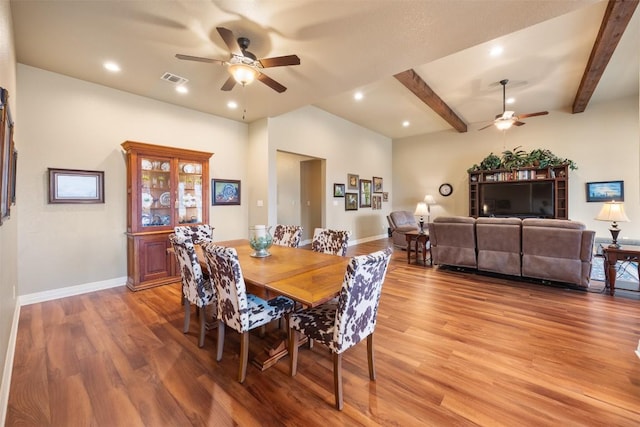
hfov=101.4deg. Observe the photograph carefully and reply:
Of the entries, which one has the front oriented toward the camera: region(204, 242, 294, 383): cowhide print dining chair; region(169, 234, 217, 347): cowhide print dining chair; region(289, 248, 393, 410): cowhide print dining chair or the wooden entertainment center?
the wooden entertainment center

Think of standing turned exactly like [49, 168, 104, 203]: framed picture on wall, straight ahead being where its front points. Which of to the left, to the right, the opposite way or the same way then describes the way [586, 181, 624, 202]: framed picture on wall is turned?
to the right

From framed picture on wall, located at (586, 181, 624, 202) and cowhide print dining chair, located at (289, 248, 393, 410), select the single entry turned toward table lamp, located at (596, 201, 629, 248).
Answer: the framed picture on wall

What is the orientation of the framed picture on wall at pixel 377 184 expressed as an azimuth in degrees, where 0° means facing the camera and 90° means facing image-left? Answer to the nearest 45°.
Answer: approximately 315°

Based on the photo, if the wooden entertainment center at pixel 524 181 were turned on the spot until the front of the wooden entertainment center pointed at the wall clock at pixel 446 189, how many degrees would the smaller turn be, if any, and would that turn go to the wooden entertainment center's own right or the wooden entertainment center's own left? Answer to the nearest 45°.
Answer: approximately 90° to the wooden entertainment center's own right

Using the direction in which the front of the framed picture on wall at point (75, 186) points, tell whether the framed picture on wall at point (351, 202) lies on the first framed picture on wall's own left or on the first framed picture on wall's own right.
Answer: on the first framed picture on wall's own left

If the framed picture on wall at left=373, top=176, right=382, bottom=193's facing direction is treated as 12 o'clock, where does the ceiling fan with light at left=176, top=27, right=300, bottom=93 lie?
The ceiling fan with light is roughly at 2 o'clock from the framed picture on wall.

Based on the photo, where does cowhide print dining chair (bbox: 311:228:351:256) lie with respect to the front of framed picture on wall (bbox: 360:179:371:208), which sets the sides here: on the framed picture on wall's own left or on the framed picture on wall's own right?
on the framed picture on wall's own right

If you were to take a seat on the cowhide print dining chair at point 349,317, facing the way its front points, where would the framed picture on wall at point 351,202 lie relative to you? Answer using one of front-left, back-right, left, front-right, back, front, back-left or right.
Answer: front-right

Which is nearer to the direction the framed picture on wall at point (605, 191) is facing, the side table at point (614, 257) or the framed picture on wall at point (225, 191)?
the side table

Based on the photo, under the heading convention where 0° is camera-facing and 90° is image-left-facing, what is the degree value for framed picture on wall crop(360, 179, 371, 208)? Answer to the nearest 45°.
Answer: approximately 315°

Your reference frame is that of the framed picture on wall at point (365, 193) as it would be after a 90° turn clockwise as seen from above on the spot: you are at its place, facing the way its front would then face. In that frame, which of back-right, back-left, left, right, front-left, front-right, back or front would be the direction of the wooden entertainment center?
back-left

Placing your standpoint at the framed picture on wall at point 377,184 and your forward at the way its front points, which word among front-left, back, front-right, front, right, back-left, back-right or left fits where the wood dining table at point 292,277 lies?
front-right

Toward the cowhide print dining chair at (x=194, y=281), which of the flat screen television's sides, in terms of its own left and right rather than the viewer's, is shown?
front
